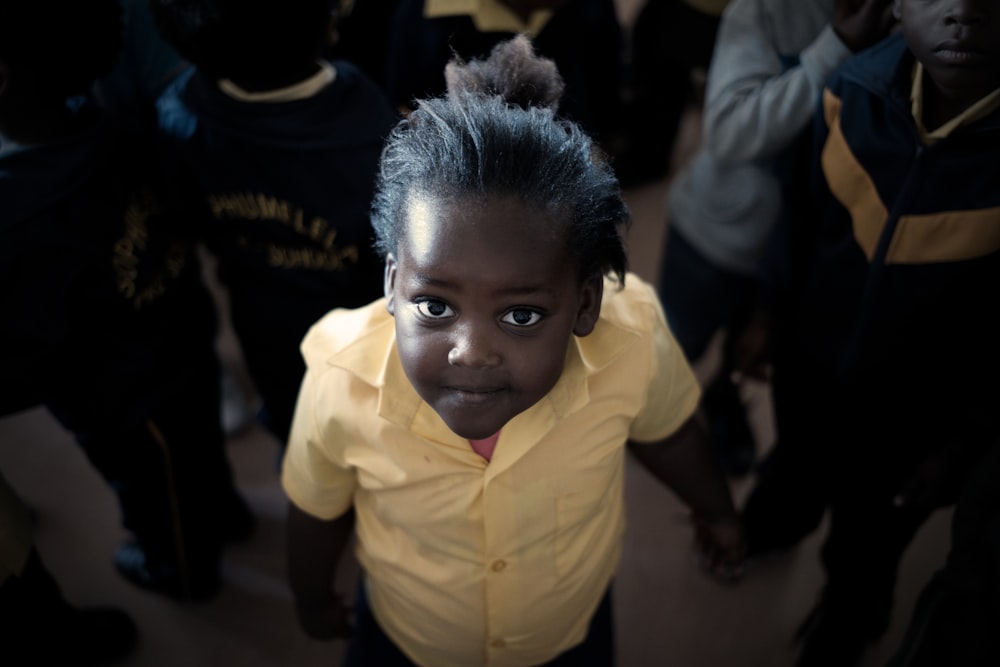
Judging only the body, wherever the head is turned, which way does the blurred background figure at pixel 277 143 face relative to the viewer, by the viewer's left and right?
facing away from the viewer

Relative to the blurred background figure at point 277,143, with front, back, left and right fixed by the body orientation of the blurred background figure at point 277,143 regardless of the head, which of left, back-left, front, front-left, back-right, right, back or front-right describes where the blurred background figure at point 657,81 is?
front-right

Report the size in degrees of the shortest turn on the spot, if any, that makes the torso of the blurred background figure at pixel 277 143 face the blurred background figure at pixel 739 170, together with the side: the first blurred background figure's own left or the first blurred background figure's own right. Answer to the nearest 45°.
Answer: approximately 90° to the first blurred background figure's own right

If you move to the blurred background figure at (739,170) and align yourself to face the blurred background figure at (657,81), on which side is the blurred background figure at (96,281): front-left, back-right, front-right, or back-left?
back-left
